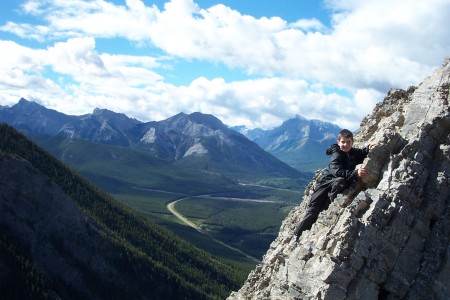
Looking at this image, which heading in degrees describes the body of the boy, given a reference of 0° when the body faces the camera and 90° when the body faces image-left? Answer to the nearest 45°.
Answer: approximately 315°
